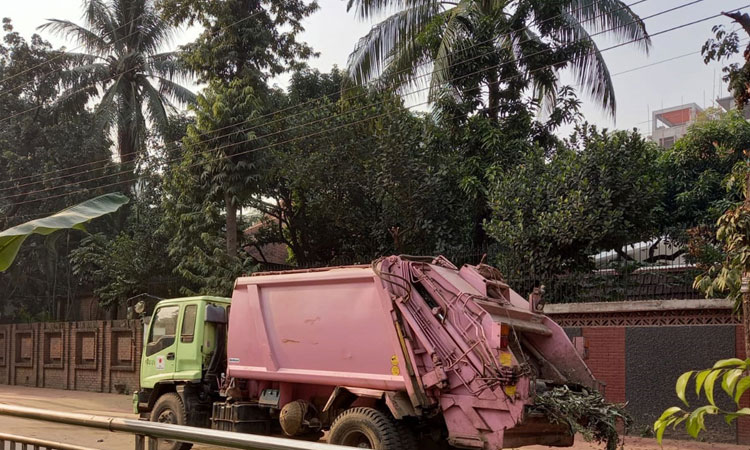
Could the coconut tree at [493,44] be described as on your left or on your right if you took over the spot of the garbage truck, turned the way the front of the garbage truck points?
on your right

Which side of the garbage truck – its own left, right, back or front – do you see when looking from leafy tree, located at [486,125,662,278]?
right

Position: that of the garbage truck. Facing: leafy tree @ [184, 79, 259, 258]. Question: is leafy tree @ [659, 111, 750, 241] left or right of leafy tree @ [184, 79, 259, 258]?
right

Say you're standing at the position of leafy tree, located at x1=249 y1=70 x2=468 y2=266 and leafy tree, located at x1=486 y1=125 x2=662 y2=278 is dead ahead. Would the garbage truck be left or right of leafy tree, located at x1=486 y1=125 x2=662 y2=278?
right

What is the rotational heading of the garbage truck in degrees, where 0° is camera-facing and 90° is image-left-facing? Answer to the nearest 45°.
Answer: approximately 135°

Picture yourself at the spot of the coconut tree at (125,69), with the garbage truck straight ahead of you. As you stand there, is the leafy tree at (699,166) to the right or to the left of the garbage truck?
left

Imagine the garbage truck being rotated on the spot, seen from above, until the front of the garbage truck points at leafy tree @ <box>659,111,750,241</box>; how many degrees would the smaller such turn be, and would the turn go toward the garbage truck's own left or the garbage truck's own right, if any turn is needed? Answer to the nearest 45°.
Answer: approximately 90° to the garbage truck's own right

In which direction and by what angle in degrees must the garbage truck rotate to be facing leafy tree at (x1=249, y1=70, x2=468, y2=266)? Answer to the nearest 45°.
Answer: approximately 45° to its right

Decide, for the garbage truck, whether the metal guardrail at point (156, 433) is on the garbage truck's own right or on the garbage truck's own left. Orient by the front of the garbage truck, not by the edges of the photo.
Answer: on the garbage truck's own left
